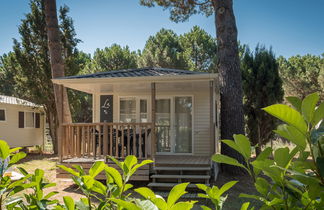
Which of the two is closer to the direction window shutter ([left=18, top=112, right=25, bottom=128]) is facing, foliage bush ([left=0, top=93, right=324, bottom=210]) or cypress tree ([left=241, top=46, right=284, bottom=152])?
the foliage bush

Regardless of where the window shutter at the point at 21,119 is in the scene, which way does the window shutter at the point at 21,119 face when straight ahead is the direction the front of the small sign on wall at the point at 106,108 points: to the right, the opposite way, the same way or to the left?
the same way

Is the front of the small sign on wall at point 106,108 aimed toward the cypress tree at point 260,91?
no

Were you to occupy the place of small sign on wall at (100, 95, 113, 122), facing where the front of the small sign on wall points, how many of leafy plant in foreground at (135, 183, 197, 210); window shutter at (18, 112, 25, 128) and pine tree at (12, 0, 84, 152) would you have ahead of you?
1

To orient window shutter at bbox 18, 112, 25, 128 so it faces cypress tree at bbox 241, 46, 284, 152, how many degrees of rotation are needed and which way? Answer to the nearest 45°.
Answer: approximately 45° to its left

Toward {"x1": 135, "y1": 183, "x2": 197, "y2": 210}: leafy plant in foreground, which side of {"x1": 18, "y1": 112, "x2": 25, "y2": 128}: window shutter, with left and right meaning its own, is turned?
front

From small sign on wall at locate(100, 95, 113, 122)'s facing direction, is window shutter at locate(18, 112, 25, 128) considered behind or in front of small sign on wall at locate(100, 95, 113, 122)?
behind

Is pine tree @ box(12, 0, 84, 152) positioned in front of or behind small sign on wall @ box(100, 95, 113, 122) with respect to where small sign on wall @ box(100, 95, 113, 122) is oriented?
behind

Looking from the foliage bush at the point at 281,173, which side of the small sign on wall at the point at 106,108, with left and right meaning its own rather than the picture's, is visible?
front

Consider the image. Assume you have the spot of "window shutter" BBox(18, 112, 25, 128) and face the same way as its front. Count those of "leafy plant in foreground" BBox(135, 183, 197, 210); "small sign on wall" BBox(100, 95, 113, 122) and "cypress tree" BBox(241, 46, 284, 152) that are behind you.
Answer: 0

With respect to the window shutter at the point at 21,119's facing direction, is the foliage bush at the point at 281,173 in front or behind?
in front

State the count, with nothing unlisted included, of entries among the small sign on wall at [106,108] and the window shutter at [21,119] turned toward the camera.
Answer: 2

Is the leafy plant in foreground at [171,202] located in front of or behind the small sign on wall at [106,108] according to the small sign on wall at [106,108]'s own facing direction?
in front

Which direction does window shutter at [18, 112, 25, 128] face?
toward the camera

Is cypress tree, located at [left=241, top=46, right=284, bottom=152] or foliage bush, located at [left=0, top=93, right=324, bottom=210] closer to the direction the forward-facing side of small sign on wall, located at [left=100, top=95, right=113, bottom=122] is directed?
the foliage bush

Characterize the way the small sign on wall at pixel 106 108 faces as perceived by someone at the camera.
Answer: facing the viewer
